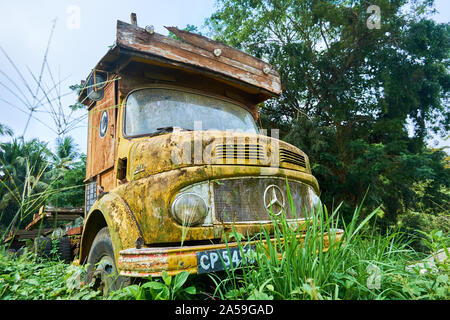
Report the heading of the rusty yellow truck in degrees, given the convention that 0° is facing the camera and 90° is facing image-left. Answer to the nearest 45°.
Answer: approximately 315°

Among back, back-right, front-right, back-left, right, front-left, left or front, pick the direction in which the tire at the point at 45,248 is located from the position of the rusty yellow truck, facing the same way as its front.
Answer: back

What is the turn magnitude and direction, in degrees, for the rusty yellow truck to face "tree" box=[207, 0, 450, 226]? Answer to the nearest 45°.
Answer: approximately 90° to its left

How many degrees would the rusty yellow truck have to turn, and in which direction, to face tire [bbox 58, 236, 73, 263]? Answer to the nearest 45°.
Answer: approximately 180°
